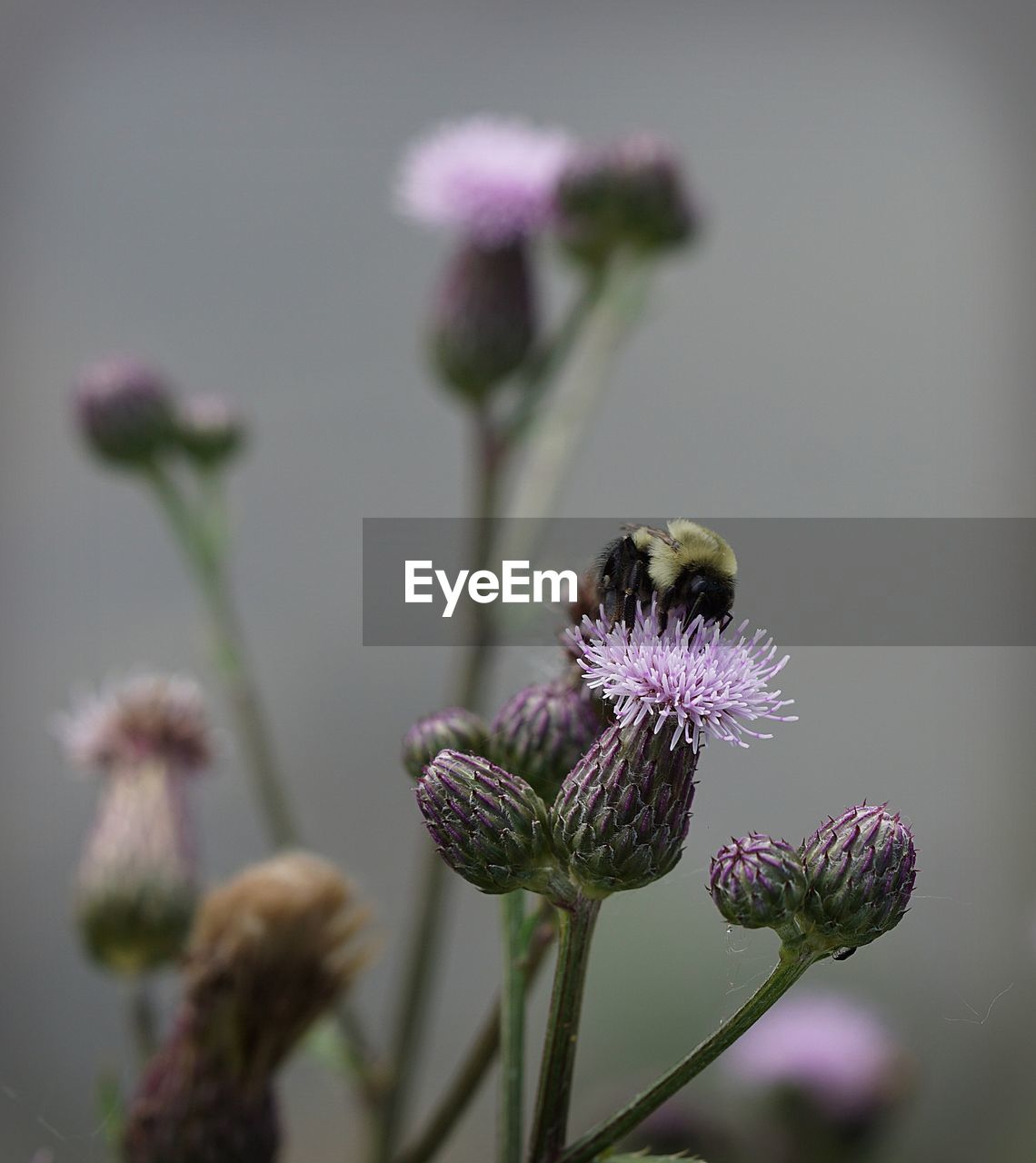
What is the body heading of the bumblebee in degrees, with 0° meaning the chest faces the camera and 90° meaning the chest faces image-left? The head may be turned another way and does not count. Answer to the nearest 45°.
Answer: approximately 315°

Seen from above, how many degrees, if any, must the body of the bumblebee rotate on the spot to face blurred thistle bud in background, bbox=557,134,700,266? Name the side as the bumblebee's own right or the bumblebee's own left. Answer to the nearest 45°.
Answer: approximately 135° to the bumblebee's own left

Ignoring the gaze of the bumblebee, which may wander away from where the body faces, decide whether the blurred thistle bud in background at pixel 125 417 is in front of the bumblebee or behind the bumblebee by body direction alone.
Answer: behind

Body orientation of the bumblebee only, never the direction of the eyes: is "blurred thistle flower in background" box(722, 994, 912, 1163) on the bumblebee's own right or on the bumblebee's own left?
on the bumblebee's own left
